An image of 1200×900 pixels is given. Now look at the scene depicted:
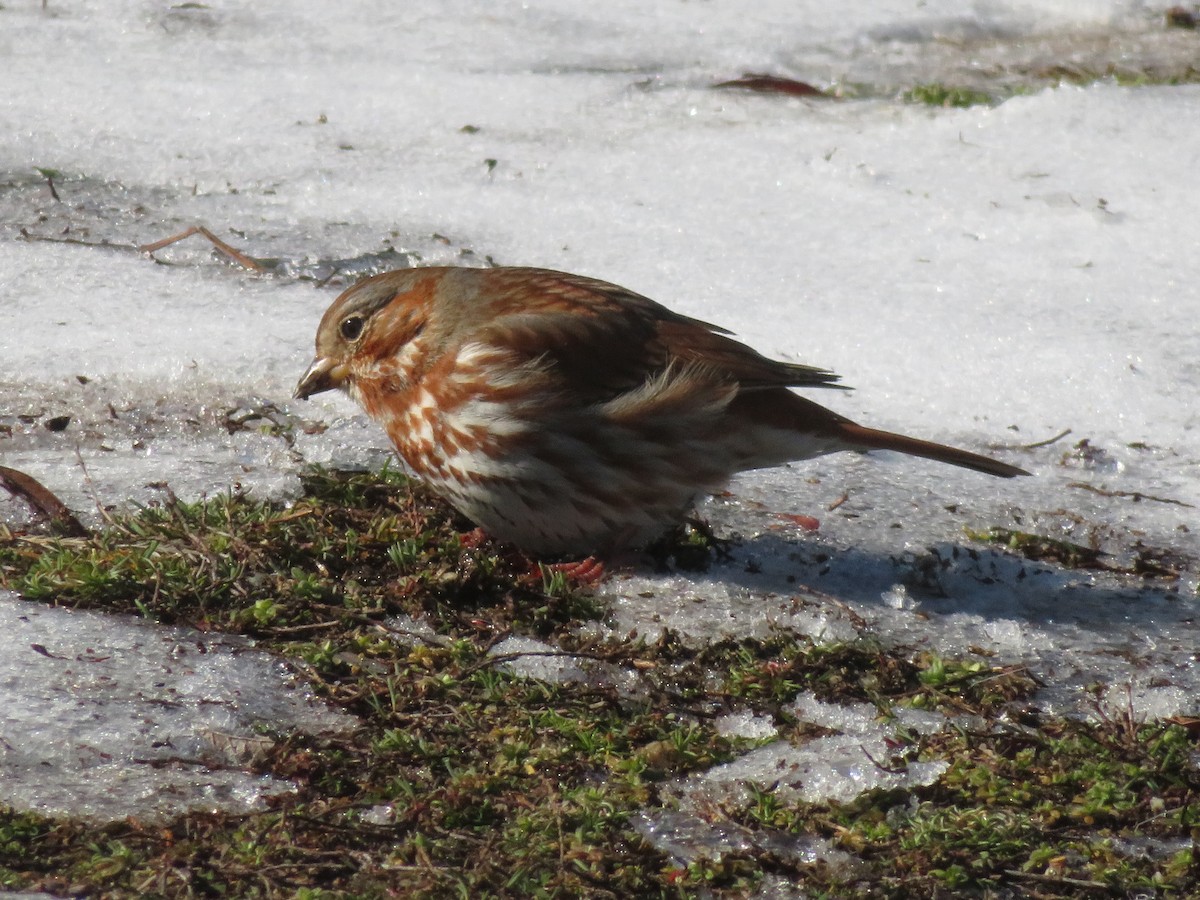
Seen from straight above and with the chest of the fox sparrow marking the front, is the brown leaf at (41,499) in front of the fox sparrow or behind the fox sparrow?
in front

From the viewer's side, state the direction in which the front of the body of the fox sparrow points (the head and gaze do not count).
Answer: to the viewer's left
